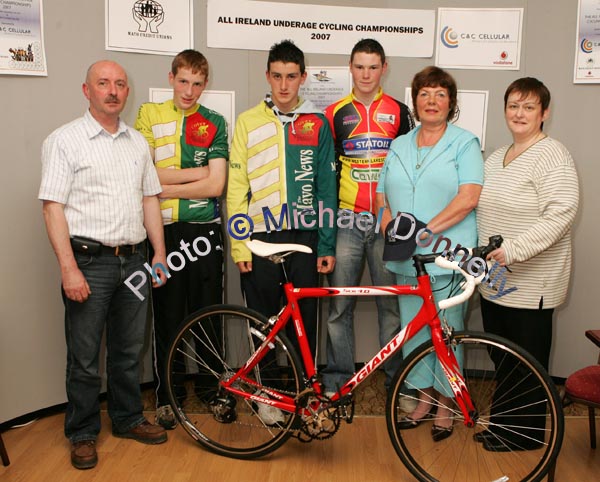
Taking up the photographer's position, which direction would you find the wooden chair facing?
facing the viewer and to the left of the viewer

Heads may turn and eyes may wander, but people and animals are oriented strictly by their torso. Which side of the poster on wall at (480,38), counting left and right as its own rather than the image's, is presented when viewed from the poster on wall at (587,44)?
left

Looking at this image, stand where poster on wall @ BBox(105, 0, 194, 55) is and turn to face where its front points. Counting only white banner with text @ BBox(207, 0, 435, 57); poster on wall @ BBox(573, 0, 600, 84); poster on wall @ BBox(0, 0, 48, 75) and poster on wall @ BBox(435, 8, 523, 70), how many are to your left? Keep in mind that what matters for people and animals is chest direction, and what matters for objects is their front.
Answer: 3

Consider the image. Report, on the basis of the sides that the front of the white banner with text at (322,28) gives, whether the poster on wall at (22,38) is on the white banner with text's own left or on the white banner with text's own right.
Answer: on the white banner with text's own right

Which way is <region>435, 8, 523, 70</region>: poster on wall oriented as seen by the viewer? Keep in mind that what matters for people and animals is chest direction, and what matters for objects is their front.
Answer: toward the camera

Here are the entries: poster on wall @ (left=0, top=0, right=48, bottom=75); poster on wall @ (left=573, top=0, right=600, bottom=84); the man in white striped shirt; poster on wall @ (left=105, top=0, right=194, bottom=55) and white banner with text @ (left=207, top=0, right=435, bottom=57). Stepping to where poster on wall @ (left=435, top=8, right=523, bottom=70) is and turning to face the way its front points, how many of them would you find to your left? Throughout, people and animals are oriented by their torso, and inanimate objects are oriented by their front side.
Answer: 1

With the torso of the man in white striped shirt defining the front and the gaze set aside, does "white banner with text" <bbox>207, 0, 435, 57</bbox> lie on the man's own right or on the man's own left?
on the man's own left

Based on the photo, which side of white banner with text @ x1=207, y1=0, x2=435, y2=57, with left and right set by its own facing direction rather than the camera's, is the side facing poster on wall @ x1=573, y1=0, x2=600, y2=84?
left

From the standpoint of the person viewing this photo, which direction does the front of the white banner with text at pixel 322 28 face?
facing the viewer

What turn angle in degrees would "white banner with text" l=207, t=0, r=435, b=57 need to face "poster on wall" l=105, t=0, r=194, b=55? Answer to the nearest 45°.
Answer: approximately 90° to its right

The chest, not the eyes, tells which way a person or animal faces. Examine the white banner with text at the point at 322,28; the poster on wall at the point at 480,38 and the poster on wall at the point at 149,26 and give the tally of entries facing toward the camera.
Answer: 3
